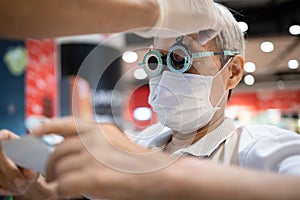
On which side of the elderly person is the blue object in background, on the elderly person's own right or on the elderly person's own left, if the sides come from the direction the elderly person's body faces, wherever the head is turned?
on the elderly person's own right

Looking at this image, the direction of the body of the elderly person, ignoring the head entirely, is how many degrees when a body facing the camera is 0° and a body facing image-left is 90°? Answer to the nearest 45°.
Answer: approximately 45°

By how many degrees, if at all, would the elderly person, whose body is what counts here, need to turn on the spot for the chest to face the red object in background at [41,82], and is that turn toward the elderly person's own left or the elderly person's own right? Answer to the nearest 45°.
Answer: approximately 90° to the elderly person's own right
